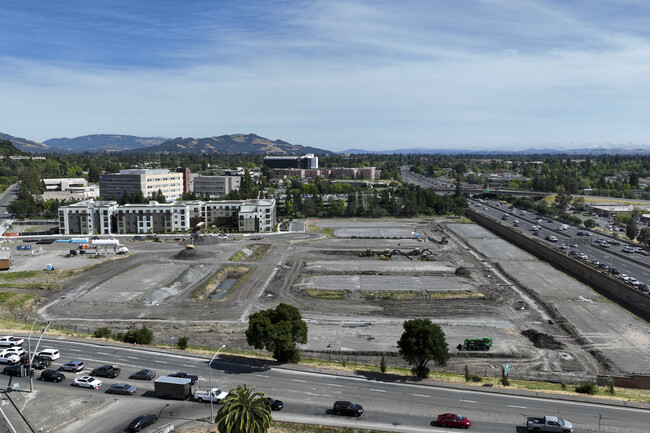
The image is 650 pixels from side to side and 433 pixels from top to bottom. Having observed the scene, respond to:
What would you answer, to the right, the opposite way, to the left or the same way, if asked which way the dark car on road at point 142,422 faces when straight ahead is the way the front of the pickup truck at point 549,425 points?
to the left

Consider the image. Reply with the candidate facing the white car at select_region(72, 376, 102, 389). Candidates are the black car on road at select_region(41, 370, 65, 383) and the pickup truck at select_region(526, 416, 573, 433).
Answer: the black car on road

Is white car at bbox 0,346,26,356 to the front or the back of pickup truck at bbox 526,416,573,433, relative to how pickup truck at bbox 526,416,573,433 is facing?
to the back

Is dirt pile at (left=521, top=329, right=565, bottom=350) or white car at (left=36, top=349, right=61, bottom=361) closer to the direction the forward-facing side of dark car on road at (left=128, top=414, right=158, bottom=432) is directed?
the dirt pile

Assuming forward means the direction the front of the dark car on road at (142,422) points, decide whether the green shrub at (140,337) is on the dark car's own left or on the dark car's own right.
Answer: on the dark car's own left

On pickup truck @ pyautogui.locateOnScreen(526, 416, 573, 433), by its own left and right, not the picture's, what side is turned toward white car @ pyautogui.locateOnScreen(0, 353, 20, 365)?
back

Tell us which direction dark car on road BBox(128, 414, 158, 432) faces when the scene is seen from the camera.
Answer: facing away from the viewer and to the right of the viewer

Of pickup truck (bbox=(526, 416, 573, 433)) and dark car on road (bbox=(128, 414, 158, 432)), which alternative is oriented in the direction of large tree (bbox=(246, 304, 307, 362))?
the dark car on road

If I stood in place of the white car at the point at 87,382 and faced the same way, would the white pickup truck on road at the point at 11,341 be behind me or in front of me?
behind

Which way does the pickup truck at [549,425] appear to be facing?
to the viewer's right

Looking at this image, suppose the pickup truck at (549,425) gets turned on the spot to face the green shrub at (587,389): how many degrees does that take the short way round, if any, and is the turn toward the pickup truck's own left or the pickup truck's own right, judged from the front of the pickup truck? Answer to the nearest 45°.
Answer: approximately 90° to the pickup truck's own left
